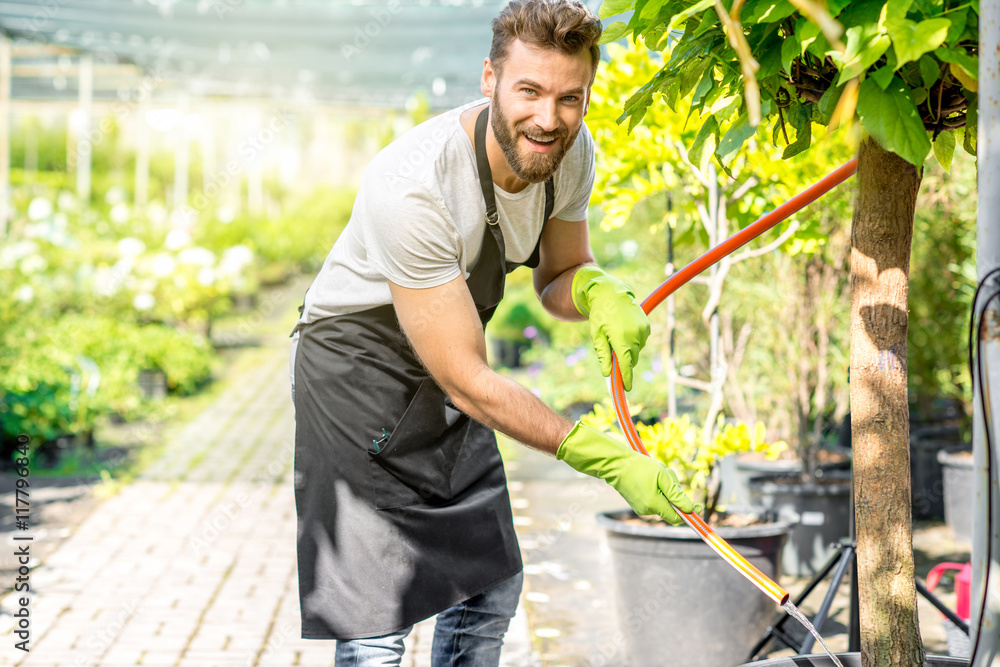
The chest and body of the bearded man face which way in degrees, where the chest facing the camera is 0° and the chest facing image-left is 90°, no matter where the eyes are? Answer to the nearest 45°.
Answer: approximately 315°

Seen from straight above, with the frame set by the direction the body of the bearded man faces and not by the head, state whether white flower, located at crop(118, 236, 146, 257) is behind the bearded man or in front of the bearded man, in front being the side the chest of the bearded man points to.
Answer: behind

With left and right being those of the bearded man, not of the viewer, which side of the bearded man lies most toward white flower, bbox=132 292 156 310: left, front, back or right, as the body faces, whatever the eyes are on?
back

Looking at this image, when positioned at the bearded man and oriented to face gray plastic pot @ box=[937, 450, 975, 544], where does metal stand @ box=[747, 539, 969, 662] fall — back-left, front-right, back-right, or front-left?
front-right

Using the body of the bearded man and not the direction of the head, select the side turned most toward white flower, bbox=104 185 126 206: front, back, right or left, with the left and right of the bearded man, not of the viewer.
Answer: back

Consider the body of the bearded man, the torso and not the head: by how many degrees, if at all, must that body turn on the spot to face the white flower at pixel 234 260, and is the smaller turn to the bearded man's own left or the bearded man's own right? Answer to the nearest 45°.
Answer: approximately 135° to the bearded man's own left

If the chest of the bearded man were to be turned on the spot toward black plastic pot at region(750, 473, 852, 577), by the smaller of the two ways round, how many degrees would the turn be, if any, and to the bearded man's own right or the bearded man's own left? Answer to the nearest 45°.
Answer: approximately 90° to the bearded man's own left

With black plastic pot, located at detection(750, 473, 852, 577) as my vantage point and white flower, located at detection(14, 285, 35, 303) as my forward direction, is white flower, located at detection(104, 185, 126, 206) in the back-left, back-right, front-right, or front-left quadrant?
front-right

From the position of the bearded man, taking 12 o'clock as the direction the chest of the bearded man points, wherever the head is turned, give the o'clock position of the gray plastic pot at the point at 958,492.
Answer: The gray plastic pot is roughly at 9 o'clock from the bearded man.

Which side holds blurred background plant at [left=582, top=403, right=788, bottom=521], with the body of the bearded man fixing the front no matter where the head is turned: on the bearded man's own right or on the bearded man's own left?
on the bearded man's own left

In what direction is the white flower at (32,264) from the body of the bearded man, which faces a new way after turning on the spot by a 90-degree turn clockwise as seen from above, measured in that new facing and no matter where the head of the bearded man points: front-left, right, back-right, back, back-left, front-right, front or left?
right

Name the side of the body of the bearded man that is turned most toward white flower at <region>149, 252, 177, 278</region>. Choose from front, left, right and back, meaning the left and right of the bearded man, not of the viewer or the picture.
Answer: back

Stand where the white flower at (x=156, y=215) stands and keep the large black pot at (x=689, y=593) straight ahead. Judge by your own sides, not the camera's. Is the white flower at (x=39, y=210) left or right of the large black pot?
right
